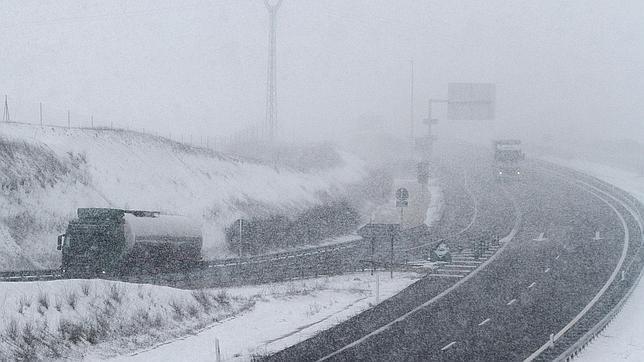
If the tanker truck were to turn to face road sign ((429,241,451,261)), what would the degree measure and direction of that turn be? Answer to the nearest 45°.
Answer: approximately 135° to its left

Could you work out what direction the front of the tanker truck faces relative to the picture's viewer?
facing the viewer and to the left of the viewer

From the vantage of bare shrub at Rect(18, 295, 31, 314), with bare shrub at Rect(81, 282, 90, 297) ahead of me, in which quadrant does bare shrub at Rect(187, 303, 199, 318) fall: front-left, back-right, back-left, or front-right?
front-right

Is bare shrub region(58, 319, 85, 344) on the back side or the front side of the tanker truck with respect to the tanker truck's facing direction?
on the front side

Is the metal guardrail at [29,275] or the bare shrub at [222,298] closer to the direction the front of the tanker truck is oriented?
the metal guardrail

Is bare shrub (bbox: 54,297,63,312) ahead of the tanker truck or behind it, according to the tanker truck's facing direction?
ahead

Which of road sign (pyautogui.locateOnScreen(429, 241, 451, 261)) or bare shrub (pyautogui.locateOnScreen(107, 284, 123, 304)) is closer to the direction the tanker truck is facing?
the bare shrub

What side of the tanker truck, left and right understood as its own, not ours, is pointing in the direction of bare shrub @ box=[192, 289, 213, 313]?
left

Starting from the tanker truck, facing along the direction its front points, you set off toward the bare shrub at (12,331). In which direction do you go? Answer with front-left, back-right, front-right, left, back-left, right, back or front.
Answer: front-left

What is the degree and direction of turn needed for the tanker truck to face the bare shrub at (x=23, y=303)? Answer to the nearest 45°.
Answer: approximately 45° to its left

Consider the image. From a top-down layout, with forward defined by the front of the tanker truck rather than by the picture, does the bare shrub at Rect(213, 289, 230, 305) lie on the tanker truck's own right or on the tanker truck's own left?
on the tanker truck's own left

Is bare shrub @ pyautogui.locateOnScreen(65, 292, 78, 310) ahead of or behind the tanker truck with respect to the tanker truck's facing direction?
ahead
